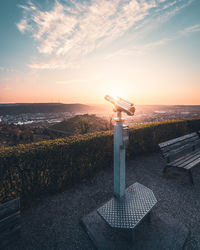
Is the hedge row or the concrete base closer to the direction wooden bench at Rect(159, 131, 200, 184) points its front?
the concrete base

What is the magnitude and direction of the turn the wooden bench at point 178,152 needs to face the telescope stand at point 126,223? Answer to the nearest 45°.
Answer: approximately 45° to its right

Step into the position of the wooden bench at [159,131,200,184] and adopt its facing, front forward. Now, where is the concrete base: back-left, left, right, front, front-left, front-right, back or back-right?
front-right
